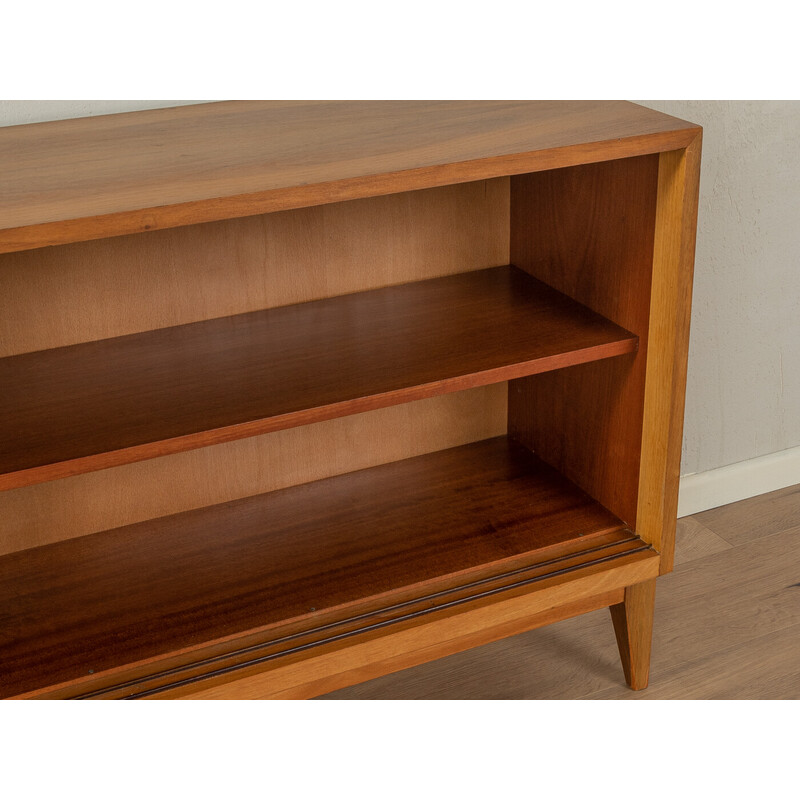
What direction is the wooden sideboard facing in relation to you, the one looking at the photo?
facing the viewer and to the right of the viewer
